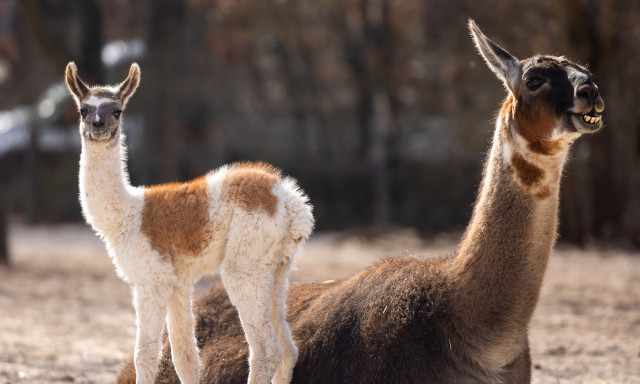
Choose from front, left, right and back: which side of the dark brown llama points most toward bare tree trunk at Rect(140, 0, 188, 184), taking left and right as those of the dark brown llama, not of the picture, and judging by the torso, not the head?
left

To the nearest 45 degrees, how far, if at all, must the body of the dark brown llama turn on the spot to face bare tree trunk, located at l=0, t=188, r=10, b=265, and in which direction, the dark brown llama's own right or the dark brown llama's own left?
approximately 135° to the dark brown llama's own left

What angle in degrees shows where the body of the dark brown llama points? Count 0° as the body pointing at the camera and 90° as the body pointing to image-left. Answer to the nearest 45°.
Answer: approximately 270°
